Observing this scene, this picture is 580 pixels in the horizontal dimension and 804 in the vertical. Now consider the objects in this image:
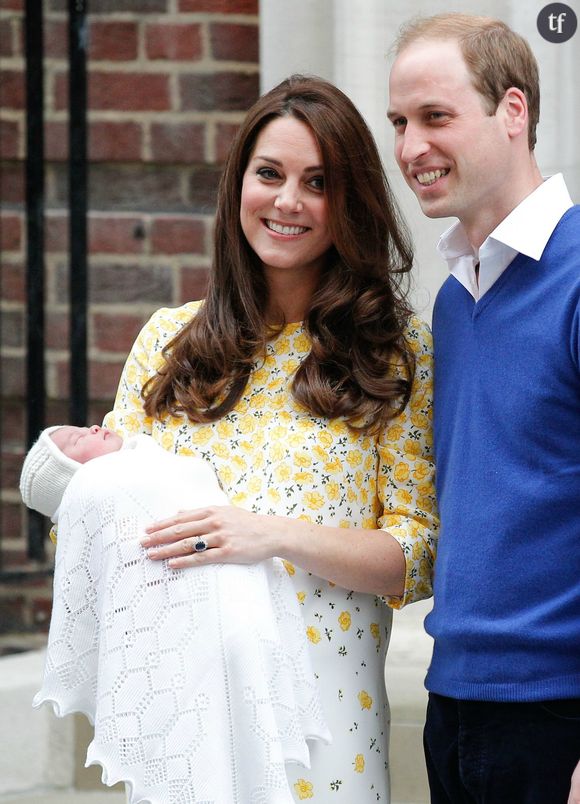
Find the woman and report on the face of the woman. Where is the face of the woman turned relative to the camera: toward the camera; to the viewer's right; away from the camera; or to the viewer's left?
toward the camera

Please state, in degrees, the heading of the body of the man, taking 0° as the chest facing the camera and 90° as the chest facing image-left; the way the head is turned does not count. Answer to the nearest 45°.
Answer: approximately 45°

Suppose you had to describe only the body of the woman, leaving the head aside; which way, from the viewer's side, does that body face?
toward the camera

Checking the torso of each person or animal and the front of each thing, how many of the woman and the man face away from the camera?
0

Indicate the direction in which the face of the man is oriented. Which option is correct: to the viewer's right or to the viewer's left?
to the viewer's left
